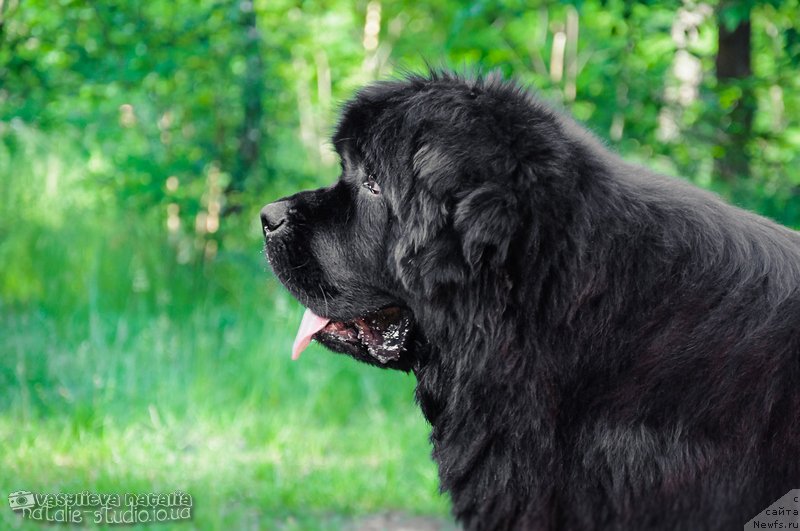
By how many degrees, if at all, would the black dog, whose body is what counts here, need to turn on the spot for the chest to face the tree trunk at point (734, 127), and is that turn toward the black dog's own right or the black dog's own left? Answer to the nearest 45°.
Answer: approximately 90° to the black dog's own right

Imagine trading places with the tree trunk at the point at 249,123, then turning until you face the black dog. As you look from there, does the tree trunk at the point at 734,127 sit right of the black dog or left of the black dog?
left

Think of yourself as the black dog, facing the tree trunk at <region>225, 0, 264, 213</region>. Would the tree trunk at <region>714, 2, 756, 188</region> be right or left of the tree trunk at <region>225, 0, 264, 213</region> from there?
right

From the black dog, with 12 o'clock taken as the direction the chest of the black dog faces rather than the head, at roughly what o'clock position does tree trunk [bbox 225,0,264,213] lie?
The tree trunk is roughly at 2 o'clock from the black dog.

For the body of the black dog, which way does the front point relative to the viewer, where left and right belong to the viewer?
facing to the left of the viewer
